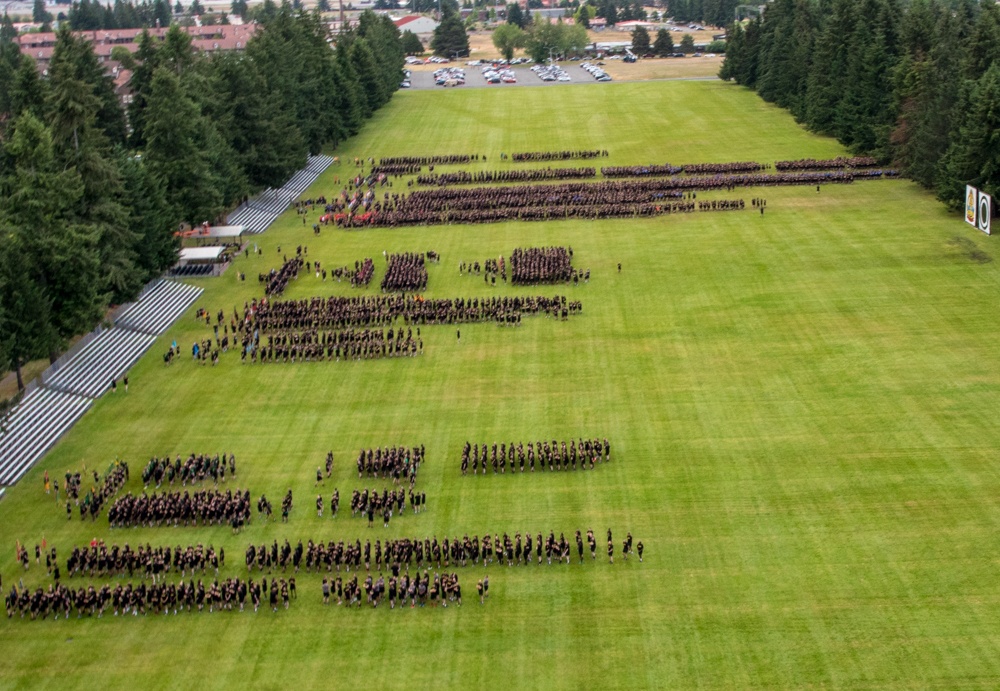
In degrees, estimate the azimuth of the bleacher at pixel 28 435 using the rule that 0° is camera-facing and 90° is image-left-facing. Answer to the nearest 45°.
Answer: approximately 315°
